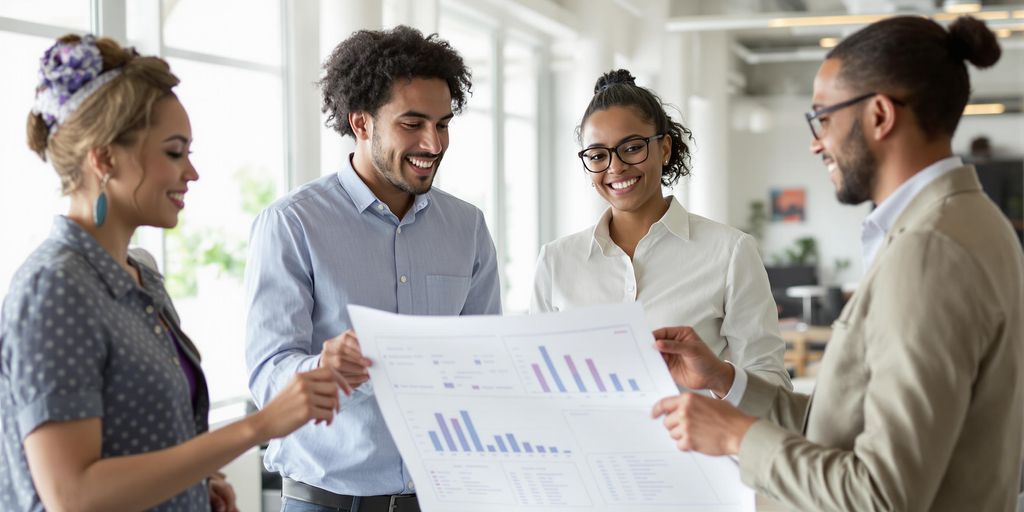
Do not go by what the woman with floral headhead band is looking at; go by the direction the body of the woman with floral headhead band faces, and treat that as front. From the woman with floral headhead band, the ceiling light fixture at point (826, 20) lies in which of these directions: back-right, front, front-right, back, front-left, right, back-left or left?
front-left

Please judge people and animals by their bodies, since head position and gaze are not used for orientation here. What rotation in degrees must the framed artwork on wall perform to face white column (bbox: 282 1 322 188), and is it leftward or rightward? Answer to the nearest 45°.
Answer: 0° — it already faces it

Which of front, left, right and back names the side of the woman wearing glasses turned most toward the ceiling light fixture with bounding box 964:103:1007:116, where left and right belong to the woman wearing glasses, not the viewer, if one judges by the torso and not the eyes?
back

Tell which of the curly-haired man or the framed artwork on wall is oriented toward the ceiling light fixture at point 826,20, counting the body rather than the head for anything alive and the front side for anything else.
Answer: the framed artwork on wall

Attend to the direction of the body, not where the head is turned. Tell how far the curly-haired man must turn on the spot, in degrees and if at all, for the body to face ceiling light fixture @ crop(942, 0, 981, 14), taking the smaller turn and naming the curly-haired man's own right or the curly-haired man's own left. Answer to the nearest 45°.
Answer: approximately 90° to the curly-haired man's own left

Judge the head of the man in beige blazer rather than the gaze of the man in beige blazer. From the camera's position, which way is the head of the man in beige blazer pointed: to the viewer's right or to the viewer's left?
to the viewer's left

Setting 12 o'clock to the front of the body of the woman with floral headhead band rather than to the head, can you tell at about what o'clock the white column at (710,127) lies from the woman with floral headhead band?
The white column is roughly at 10 o'clock from the woman with floral headhead band.

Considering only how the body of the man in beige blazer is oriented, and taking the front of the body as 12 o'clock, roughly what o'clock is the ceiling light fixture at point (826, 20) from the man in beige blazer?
The ceiling light fixture is roughly at 3 o'clock from the man in beige blazer.

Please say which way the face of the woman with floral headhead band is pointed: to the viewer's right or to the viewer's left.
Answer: to the viewer's right

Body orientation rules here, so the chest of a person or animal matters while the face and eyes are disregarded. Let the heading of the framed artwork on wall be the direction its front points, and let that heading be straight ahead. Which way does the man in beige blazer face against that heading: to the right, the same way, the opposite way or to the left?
to the right

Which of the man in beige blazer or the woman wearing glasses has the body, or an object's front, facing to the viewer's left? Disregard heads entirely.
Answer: the man in beige blazer
